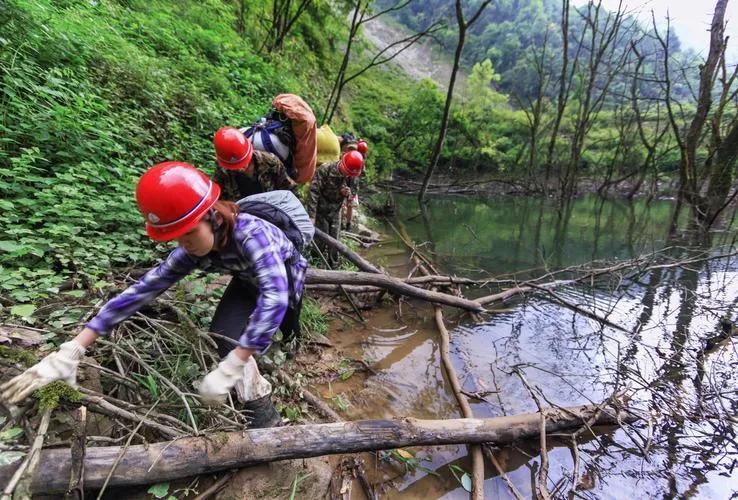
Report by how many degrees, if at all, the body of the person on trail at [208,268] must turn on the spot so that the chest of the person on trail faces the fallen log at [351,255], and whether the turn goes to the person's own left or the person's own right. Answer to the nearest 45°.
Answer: approximately 180°

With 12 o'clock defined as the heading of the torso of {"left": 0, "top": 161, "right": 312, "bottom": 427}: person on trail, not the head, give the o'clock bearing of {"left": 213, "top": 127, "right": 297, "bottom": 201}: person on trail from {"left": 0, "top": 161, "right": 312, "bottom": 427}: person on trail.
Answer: {"left": 213, "top": 127, "right": 297, "bottom": 201}: person on trail is roughly at 5 o'clock from {"left": 0, "top": 161, "right": 312, "bottom": 427}: person on trail.

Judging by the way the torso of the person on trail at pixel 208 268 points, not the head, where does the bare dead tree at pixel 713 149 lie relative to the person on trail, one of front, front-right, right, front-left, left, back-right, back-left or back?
back-left

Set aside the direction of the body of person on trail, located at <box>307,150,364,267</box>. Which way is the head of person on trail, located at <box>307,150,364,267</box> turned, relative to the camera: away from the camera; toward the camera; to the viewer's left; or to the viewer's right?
toward the camera

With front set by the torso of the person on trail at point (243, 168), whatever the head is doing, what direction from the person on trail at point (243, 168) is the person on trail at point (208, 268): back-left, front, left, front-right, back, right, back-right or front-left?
front-left

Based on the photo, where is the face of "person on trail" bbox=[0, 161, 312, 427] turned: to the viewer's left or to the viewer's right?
to the viewer's left

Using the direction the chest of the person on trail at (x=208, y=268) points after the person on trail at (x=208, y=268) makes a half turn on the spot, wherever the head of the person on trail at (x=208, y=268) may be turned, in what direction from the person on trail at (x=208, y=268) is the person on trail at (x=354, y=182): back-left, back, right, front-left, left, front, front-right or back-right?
front

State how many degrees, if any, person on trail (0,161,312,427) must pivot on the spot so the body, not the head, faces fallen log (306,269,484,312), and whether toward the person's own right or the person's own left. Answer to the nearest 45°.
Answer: approximately 180°

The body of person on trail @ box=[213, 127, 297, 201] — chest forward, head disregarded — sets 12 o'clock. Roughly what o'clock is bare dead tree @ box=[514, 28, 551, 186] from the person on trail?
The bare dead tree is roughly at 6 o'clock from the person on trail.

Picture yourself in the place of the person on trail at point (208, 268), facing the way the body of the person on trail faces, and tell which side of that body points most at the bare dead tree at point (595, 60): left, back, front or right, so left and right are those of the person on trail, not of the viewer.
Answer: back

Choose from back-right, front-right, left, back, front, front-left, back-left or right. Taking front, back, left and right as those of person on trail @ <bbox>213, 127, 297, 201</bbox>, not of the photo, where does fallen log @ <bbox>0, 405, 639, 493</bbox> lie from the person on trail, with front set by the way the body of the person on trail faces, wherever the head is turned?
front-left

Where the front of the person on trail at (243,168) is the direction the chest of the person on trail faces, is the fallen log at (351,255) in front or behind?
behind

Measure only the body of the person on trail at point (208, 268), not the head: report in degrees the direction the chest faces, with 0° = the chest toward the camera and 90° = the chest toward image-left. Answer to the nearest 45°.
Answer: approximately 45°

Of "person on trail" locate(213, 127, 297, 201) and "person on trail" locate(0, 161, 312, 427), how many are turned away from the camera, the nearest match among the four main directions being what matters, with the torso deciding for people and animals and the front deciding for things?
0
